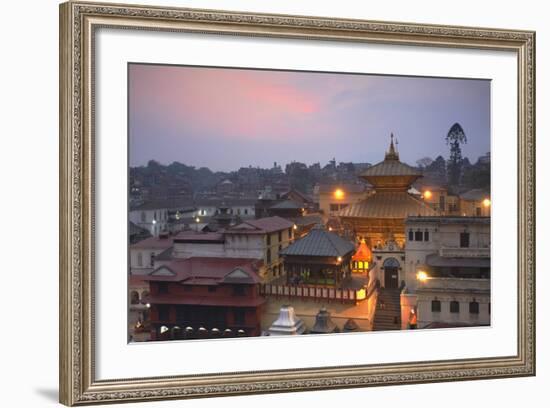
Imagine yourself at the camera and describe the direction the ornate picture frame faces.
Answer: facing the viewer and to the right of the viewer
